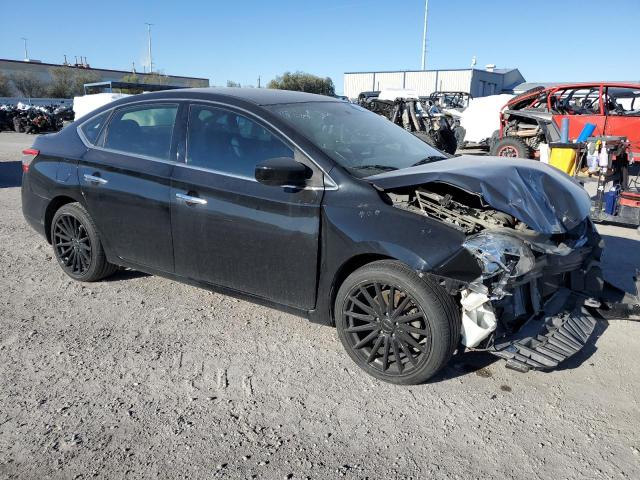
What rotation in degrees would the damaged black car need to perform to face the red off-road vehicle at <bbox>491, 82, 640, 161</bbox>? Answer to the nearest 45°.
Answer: approximately 90° to its left

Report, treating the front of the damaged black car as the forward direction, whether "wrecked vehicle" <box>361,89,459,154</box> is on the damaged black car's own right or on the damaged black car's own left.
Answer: on the damaged black car's own left

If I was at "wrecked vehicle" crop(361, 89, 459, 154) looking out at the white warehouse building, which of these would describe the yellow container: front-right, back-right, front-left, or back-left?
back-right

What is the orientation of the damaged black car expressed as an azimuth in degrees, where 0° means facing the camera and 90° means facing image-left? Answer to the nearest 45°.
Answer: approximately 315°

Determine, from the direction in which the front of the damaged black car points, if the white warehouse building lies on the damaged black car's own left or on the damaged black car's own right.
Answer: on the damaged black car's own left

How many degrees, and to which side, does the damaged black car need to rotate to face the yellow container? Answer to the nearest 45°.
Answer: approximately 90° to its left
